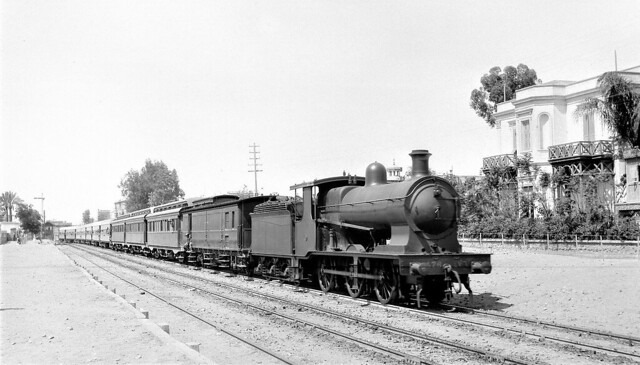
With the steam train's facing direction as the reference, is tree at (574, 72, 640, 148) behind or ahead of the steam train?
ahead

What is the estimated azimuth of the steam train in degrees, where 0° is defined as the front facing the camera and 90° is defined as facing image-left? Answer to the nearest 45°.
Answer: approximately 315°

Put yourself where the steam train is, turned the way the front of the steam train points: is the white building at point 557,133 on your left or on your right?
on your left

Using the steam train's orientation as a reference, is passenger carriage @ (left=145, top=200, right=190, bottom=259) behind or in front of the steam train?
behind

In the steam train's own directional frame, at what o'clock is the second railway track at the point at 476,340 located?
The second railway track is roughly at 1 o'clock from the steam train.

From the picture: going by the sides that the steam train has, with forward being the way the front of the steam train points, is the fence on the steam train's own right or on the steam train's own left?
on the steam train's own left
